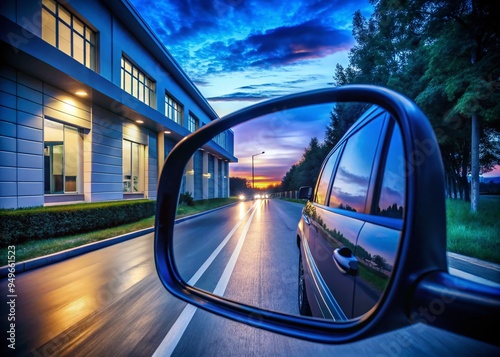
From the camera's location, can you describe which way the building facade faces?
facing the viewer and to the right of the viewer

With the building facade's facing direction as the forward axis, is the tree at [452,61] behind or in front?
in front

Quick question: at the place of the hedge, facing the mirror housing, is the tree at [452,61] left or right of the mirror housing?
left

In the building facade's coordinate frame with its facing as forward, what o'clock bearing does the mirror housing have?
The mirror housing is roughly at 1 o'clock from the building facade.
